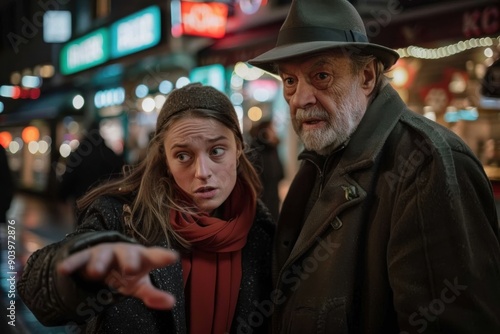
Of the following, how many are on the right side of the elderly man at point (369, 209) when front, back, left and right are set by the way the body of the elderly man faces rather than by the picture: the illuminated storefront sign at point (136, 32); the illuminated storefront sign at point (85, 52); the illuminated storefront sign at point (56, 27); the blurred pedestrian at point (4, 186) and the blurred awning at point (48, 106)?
5

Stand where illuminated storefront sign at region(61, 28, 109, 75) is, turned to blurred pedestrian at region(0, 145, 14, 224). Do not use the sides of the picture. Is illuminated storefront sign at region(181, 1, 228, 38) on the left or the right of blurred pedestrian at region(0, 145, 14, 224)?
left

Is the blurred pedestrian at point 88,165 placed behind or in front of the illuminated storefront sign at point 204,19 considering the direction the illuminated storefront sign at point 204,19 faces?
in front

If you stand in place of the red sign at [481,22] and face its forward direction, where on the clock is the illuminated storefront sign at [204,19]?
The illuminated storefront sign is roughly at 2 o'clock from the red sign.

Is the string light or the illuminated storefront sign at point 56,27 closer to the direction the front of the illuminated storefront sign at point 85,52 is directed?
the string light

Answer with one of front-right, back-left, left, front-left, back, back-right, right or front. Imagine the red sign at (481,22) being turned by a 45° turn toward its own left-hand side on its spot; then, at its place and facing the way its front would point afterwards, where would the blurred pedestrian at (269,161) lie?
right

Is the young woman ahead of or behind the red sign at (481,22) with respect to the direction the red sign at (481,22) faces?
ahead

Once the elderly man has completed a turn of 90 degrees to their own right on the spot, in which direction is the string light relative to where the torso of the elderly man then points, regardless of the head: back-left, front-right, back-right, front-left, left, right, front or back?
front-right
